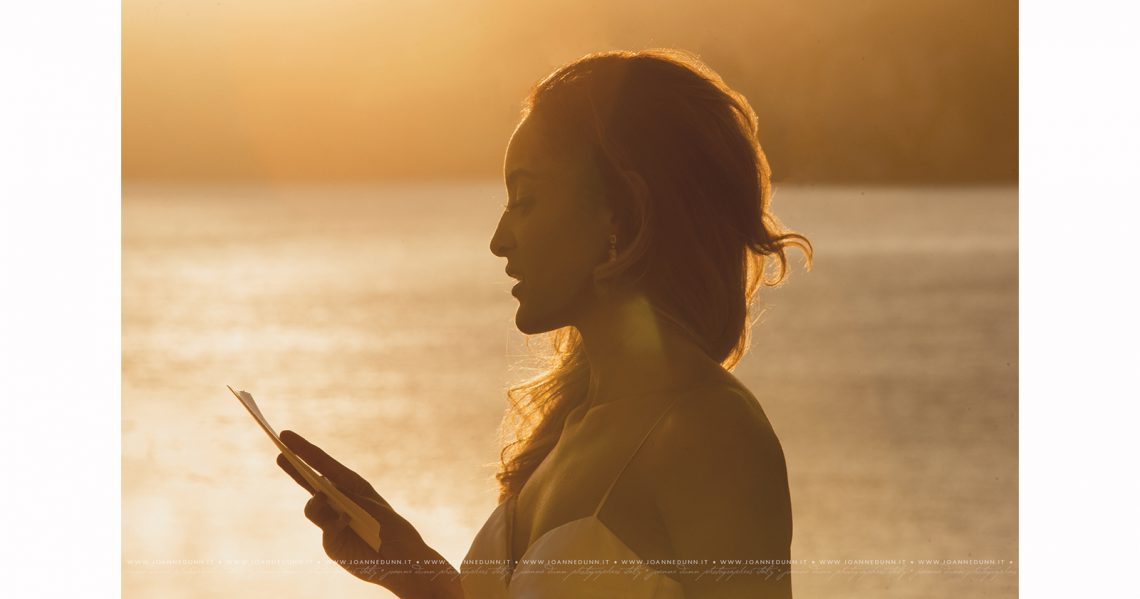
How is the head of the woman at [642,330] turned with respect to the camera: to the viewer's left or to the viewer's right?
to the viewer's left

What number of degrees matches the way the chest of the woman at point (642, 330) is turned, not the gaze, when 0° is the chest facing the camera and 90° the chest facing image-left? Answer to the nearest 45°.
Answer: approximately 90°
